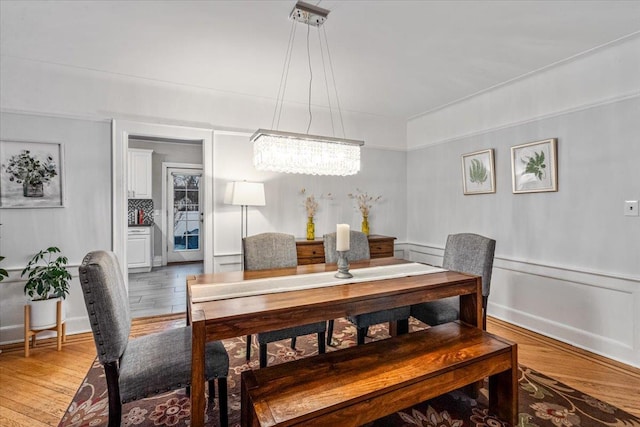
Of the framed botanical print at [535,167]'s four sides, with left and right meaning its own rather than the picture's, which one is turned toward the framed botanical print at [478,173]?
right

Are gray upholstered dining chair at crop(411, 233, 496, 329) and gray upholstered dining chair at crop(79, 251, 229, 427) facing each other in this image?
yes

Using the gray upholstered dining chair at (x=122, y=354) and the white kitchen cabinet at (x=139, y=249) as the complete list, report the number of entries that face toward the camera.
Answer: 1

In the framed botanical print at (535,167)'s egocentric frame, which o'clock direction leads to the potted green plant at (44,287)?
The potted green plant is roughly at 12 o'clock from the framed botanical print.

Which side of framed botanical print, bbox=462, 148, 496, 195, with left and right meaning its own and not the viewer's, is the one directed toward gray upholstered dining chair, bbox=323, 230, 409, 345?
front

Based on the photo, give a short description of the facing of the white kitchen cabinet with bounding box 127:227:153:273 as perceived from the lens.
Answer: facing the viewer

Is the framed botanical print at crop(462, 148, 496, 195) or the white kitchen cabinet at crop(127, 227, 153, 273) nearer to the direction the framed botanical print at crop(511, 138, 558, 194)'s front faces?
the white kitchen cabinet

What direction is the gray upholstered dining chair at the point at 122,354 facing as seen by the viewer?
to the viewer's right

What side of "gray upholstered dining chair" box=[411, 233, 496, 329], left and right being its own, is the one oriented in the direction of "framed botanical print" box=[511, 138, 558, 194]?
back

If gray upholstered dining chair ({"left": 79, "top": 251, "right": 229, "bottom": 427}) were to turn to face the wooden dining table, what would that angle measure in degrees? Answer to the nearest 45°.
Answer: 0° — it already faces it

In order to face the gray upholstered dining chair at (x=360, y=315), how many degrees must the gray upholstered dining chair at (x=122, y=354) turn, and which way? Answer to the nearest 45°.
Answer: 0° — it already faces it

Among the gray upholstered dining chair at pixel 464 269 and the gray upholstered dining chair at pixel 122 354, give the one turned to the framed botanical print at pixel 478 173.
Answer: the gray upholstered dining chair at pixel 122 354

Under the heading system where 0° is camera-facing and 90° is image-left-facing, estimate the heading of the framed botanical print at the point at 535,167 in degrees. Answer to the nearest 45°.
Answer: approximately 45°

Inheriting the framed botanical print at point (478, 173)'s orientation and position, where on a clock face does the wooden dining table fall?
The wooden dining table is roughly at 11 o'clock from the framed botanical print.

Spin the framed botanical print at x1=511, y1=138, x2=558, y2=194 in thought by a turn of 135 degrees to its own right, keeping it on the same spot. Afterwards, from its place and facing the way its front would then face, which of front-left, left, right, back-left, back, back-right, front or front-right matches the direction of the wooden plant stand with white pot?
back-left

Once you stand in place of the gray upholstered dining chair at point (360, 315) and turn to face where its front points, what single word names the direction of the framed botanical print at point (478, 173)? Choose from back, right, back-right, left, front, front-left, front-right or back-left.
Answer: left

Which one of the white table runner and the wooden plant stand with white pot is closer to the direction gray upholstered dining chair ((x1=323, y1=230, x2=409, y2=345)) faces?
the white table runner

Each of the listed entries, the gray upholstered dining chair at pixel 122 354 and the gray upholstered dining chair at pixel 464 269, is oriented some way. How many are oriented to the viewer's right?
1

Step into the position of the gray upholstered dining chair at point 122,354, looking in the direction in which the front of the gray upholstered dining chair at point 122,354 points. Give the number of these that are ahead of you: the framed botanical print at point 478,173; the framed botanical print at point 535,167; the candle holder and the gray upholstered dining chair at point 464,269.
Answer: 4
